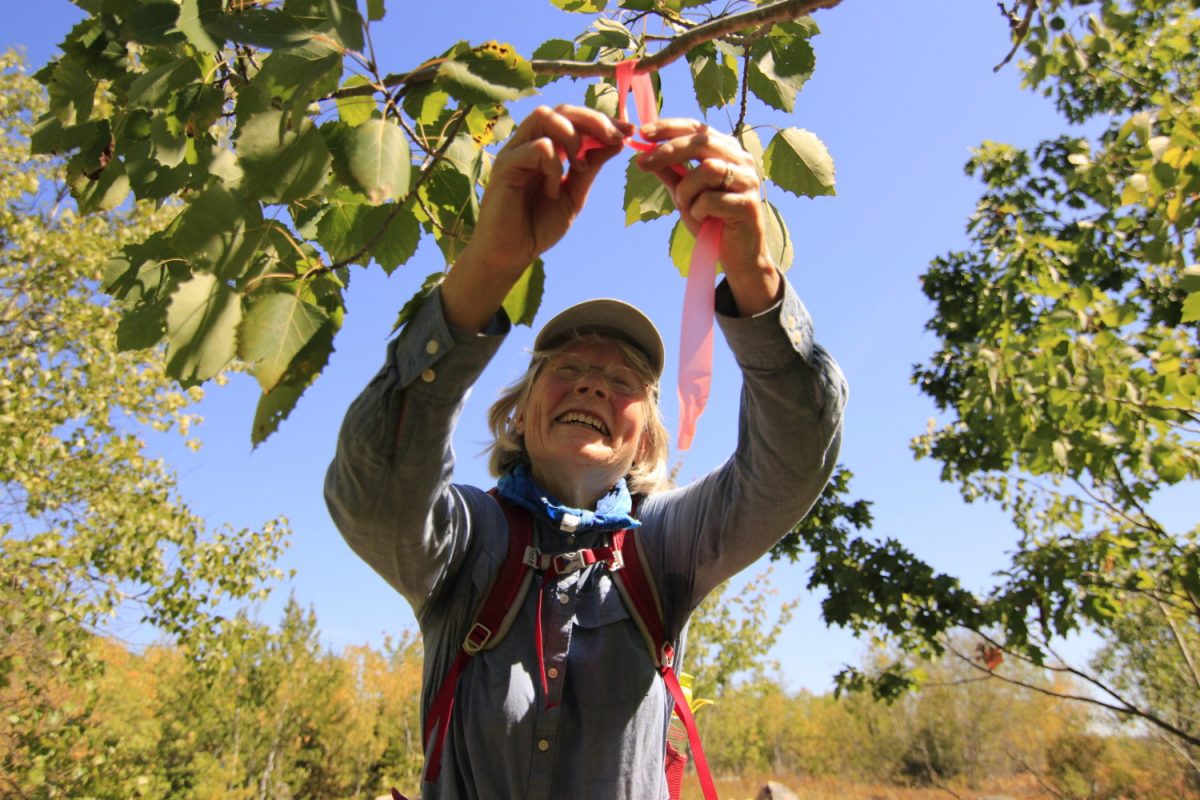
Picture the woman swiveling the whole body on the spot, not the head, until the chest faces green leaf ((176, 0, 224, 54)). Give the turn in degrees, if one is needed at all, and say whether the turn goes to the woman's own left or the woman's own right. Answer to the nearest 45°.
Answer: approximately 45° to the woman's own right

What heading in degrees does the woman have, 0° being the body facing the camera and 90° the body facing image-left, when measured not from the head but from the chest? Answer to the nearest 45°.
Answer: approximately 0°
